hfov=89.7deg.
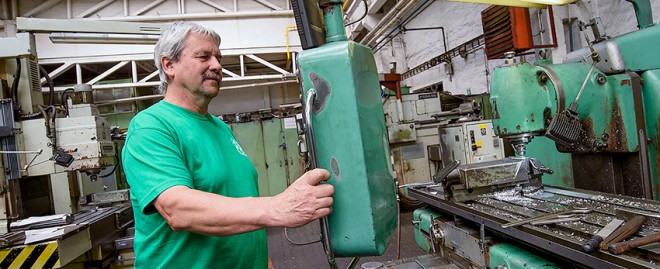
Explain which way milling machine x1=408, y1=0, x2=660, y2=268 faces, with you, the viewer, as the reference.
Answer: facing the viewer and to the left of the viewer

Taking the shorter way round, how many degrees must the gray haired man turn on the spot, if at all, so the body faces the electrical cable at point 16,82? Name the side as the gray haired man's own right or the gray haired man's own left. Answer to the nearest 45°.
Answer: approximately 180°

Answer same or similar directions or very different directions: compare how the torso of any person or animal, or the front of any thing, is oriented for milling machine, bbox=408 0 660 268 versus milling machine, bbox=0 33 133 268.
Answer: very different directions

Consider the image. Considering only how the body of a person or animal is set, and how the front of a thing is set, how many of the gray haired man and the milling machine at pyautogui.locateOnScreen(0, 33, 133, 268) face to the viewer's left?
0

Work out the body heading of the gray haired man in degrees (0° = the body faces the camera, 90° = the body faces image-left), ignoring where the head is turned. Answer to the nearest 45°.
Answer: approximately 315°

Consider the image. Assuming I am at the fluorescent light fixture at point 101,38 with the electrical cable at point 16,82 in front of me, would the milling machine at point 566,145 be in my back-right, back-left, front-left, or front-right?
back-left

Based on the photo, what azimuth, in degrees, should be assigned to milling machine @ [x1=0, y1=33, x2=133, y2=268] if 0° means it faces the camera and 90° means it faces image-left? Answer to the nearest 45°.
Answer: approximately 315°

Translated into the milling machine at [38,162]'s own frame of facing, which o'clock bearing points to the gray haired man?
The gray haired man is roughly at 1 o'clock from the milling machine.

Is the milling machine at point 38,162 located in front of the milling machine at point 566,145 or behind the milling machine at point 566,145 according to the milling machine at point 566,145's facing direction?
in front

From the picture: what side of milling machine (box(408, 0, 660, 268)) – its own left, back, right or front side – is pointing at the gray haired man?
front

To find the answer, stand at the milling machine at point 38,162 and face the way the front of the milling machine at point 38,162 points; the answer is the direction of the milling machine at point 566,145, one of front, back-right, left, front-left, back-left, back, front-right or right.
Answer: front

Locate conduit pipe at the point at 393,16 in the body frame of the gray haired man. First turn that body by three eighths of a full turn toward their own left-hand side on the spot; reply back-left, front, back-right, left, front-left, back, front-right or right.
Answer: front-right

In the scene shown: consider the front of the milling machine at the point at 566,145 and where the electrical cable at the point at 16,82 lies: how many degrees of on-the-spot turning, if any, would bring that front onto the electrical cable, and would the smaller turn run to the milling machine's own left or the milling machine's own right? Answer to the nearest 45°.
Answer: approximately 45° to the milling machine's own right
